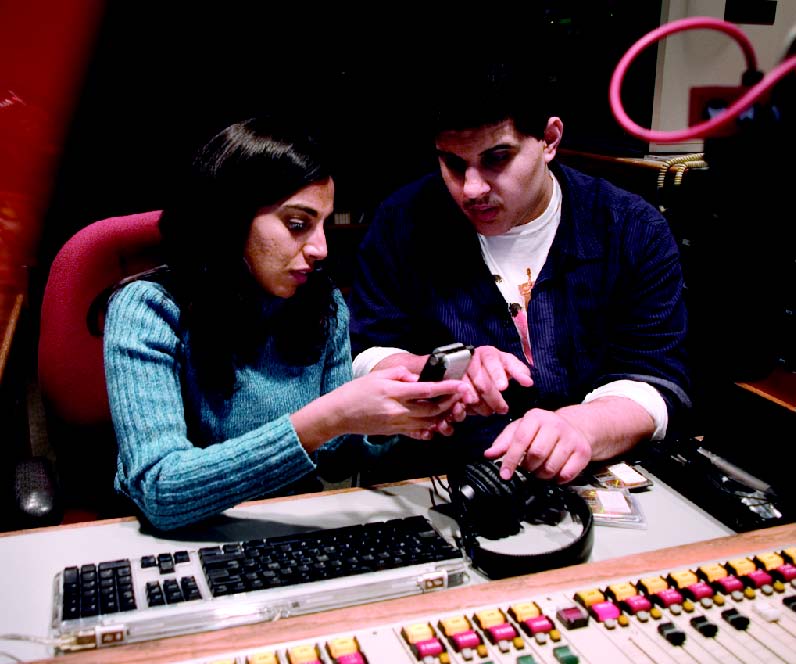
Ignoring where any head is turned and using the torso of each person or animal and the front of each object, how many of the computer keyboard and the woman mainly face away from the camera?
1

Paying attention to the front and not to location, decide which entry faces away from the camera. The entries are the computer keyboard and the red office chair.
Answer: the computer keyboard

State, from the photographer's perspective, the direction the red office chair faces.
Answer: facing the viewer and to the right of the viewer

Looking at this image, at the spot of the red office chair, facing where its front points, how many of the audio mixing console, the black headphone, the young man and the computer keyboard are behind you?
0

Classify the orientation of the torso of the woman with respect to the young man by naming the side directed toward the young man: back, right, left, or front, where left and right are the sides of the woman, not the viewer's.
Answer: left

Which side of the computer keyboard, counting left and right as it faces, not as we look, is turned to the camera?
back

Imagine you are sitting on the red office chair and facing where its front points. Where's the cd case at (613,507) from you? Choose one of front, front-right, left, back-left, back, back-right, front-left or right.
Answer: front

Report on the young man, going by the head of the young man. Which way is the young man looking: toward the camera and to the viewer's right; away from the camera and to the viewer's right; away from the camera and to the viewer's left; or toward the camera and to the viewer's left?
toward the camera and to the viewer's left

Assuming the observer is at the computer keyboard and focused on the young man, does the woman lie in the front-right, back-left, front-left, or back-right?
front-left
